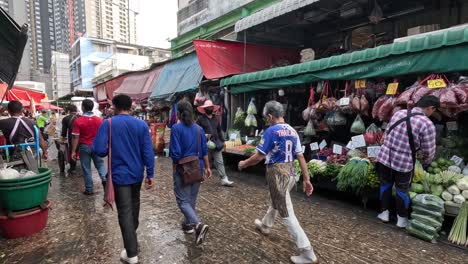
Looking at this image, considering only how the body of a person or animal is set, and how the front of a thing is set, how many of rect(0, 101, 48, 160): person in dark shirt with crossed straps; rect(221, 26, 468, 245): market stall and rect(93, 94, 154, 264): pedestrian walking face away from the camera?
2

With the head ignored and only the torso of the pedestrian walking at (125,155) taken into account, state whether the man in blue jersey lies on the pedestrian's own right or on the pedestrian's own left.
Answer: on the pedestrian's own right

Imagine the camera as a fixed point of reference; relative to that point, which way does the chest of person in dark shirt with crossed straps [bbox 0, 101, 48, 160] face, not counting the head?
away from the camera

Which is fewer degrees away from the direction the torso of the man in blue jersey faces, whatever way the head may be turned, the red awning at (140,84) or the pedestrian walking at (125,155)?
the red awning
